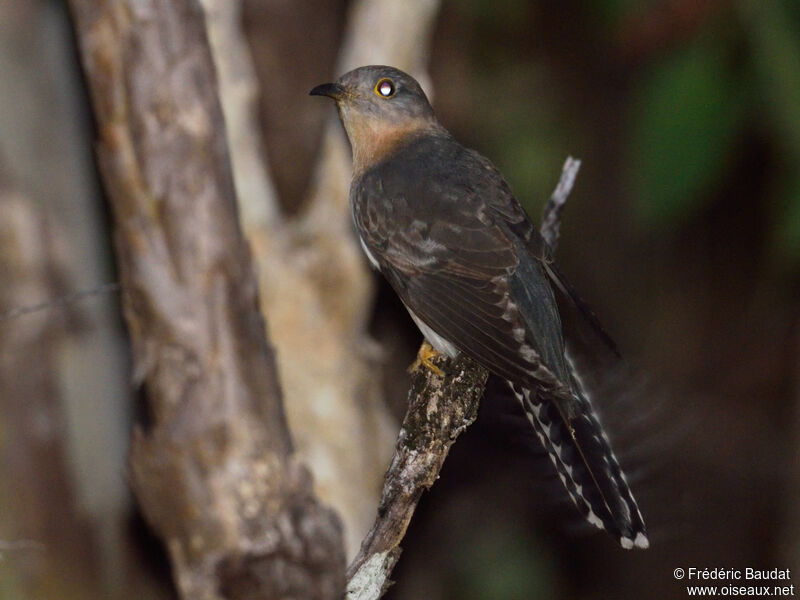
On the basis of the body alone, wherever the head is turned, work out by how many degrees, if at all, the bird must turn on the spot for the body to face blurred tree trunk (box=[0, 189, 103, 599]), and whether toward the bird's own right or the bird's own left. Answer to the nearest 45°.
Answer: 0° — it already faces it

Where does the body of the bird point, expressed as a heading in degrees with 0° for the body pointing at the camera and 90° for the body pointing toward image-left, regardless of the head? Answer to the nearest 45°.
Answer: approximately 135°

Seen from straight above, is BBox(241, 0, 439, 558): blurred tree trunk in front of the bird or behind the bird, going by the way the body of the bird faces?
in front

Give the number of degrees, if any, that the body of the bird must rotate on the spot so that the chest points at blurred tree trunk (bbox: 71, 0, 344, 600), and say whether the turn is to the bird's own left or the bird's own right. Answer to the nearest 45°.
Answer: approximately 45° to the bird's own left

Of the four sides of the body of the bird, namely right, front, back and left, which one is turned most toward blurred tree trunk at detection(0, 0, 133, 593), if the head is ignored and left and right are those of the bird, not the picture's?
front
